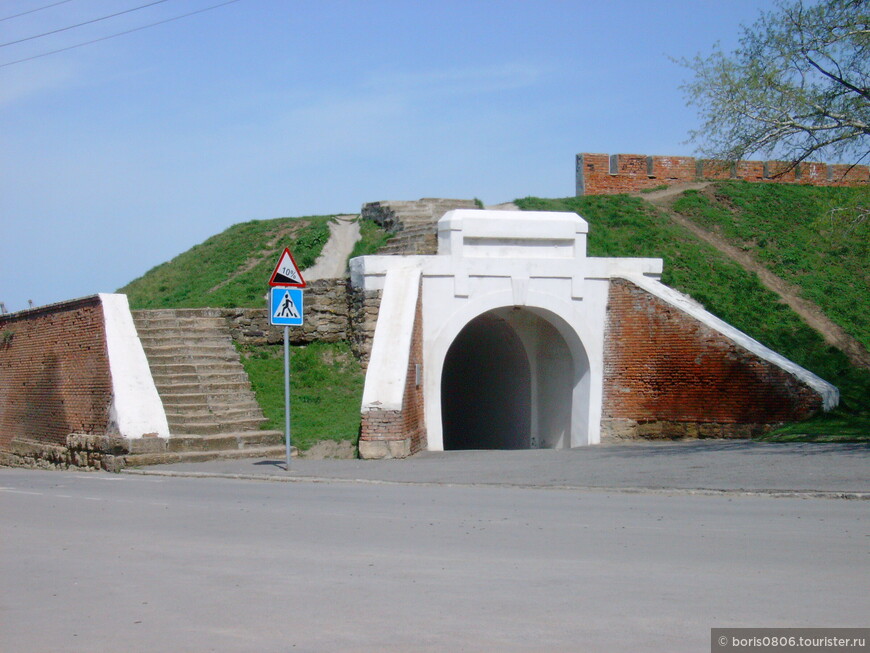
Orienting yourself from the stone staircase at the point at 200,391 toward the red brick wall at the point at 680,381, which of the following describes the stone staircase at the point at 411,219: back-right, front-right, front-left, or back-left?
front-left

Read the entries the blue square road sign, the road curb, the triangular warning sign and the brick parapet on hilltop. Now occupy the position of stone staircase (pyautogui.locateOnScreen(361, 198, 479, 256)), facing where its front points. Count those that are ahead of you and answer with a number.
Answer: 3

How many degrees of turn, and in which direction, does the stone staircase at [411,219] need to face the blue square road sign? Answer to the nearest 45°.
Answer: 0° — it already faces it

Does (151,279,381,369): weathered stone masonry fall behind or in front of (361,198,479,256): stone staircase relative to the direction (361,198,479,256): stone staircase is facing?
in front

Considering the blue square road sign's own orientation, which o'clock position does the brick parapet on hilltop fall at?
The brick parapet on hilltop is roughly at 7 o'clock from the blue square road sign.

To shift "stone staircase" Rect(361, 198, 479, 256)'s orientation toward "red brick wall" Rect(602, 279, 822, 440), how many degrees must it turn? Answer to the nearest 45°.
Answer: approximately 45° to its left

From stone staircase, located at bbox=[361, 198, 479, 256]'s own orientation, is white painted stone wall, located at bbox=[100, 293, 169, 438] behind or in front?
in front

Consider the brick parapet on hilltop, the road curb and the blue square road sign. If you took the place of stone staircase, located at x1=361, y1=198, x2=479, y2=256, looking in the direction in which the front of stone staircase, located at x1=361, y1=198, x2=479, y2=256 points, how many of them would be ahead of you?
2

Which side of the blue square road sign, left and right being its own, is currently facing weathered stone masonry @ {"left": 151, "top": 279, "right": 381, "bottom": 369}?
back

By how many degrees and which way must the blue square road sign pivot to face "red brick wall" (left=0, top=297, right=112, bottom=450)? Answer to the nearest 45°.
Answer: approximately 135° to its right

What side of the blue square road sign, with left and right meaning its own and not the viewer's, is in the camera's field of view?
front
